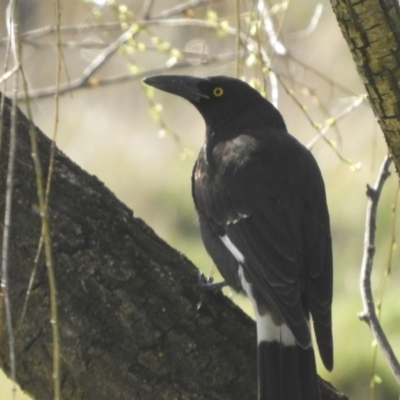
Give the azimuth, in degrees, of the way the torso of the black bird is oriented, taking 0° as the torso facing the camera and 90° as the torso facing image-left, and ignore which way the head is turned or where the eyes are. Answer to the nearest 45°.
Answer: approximately 135°
